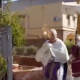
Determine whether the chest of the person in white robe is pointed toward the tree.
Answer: no

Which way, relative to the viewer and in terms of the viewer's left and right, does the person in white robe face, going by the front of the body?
facing the viewer and to the left of the viewer
